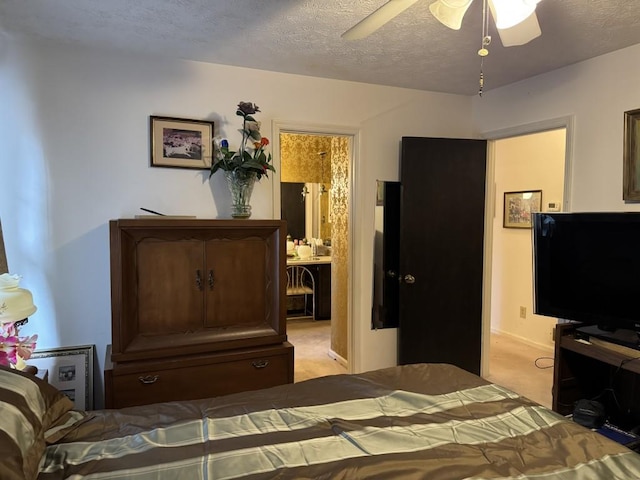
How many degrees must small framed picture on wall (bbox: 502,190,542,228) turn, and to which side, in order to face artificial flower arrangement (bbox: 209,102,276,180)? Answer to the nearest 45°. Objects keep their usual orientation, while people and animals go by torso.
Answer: approximately 45° to its right

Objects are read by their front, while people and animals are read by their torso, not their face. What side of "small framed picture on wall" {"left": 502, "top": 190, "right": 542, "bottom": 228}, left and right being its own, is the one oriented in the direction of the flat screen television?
front

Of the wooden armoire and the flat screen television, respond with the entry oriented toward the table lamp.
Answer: the flat screen television

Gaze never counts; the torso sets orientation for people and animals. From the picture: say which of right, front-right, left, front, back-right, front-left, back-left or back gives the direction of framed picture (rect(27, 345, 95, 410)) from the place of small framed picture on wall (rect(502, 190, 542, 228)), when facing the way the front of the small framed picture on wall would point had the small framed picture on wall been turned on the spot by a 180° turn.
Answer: back-left

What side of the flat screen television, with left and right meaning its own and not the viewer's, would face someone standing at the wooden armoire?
front

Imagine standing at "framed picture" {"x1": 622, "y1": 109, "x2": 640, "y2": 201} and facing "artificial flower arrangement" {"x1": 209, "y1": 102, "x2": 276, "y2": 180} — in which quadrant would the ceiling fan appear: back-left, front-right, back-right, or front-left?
front-left

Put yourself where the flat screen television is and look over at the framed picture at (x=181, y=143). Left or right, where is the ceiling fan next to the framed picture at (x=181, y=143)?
left

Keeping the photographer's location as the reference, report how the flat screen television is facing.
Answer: facing the viewer and to the left of the viewer

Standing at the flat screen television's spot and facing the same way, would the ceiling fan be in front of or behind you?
in front

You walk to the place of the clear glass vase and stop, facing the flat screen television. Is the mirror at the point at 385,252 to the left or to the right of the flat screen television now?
left

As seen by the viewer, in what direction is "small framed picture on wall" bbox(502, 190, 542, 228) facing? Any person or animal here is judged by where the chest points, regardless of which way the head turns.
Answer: toward the camera

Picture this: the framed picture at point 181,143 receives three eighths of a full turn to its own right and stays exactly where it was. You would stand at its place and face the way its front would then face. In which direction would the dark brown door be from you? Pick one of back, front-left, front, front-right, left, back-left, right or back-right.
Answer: back

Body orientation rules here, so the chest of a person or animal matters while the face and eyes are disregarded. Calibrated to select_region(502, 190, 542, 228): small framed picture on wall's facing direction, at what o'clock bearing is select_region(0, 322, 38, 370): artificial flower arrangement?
The artificial flower arrangement is roughly at 1 o'clock from the small framed picture on wall.
